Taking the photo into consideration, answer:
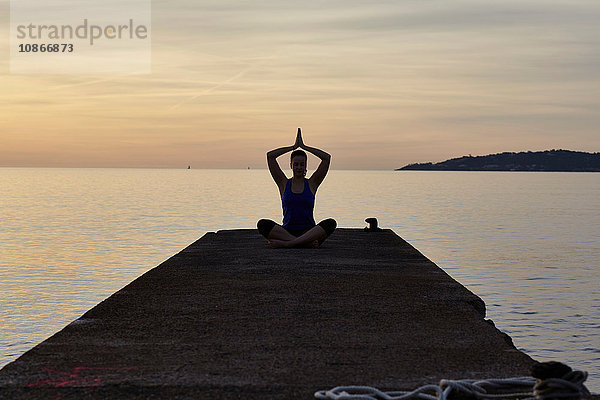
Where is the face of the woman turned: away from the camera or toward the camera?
toward the camera

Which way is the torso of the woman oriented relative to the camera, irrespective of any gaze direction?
toward the camera

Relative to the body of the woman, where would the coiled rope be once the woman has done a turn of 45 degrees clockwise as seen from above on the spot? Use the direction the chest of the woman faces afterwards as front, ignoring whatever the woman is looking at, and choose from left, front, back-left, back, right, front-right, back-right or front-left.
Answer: front-left
